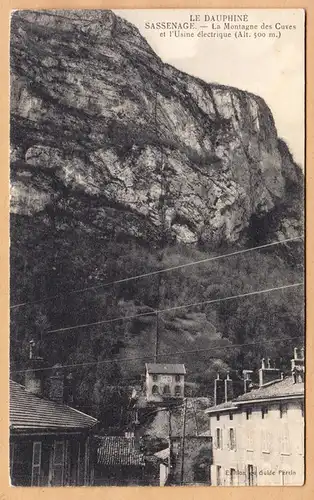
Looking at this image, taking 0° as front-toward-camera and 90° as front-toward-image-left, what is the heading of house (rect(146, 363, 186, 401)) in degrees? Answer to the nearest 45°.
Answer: approximately 0°

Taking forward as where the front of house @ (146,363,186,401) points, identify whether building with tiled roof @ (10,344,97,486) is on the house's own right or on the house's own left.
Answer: on the house's own right
